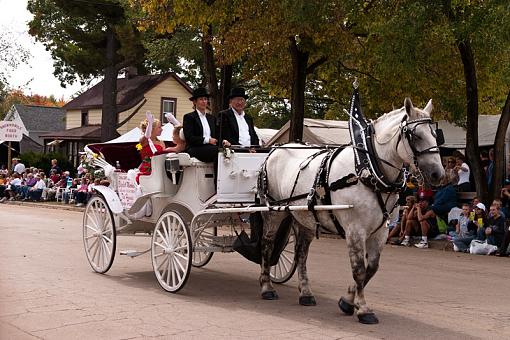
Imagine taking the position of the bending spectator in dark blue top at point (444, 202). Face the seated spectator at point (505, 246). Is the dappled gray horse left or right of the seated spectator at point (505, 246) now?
right

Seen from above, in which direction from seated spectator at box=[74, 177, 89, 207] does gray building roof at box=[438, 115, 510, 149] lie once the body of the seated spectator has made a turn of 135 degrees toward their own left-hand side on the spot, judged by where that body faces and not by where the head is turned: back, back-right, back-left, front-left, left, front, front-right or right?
front-right

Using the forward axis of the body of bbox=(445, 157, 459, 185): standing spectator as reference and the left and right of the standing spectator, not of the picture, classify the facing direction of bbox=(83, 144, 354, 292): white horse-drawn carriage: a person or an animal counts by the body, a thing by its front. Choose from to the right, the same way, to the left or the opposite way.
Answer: to the left

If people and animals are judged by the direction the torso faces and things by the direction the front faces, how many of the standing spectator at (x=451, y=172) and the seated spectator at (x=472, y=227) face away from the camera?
0

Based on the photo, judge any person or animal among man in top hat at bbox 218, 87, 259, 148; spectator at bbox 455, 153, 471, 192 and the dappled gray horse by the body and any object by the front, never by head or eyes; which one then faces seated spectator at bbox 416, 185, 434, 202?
spectator at bbox 455, 153, 471, 192

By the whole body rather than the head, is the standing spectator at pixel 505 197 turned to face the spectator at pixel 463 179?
no

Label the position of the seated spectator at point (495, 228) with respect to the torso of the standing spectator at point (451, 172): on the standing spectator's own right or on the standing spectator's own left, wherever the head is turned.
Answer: on the standing spectator's own left

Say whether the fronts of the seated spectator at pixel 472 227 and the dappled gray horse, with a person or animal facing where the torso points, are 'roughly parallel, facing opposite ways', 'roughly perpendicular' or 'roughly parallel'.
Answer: roughly perpendicular

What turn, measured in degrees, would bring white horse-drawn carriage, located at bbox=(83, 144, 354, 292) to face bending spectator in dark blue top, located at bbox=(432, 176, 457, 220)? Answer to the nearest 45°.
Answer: approximately 90° to its left

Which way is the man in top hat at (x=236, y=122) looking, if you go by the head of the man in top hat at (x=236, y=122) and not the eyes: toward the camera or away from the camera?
toward the camera

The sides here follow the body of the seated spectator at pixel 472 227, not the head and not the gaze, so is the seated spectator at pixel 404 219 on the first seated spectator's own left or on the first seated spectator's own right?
on the first seated spectator's own right

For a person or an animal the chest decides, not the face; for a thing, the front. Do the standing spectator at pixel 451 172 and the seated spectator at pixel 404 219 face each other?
no

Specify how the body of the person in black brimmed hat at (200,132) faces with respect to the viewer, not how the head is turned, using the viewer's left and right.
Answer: facing the viewer and to the right of the viewer

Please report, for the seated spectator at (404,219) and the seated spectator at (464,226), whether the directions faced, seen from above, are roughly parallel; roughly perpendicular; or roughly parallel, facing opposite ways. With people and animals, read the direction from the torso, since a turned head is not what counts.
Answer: roughly parallel

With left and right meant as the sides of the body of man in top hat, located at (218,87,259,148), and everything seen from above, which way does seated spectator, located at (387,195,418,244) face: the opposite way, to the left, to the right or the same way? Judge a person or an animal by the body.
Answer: to the right

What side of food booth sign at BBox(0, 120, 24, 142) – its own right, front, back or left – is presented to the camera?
front

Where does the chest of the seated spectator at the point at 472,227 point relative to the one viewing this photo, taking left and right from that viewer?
facing the viewer and to the left of the viewer
